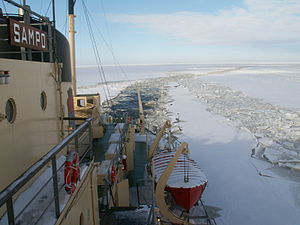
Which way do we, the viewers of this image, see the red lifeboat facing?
facing the viewer
